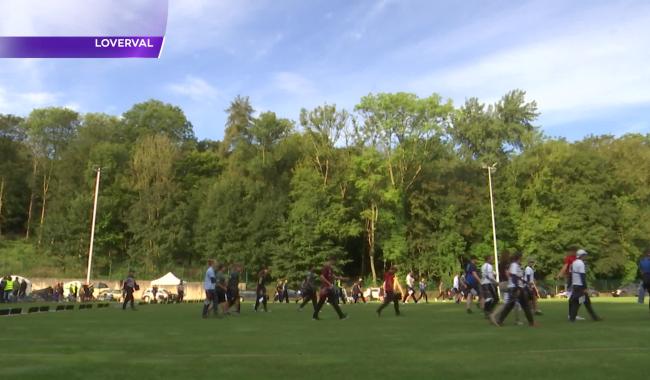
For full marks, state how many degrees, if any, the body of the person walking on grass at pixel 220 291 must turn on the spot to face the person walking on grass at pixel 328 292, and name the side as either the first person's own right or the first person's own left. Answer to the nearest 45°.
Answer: approximately 45° to the first person's own right

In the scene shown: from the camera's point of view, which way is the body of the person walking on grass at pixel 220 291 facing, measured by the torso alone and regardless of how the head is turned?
to the viewer's right

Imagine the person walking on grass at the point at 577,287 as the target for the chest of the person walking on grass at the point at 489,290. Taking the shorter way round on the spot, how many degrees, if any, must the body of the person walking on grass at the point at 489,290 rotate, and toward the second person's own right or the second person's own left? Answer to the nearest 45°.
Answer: approximately 45° to the second person's own right

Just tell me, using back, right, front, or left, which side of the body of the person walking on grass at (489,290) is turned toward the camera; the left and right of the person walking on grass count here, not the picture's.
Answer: right
